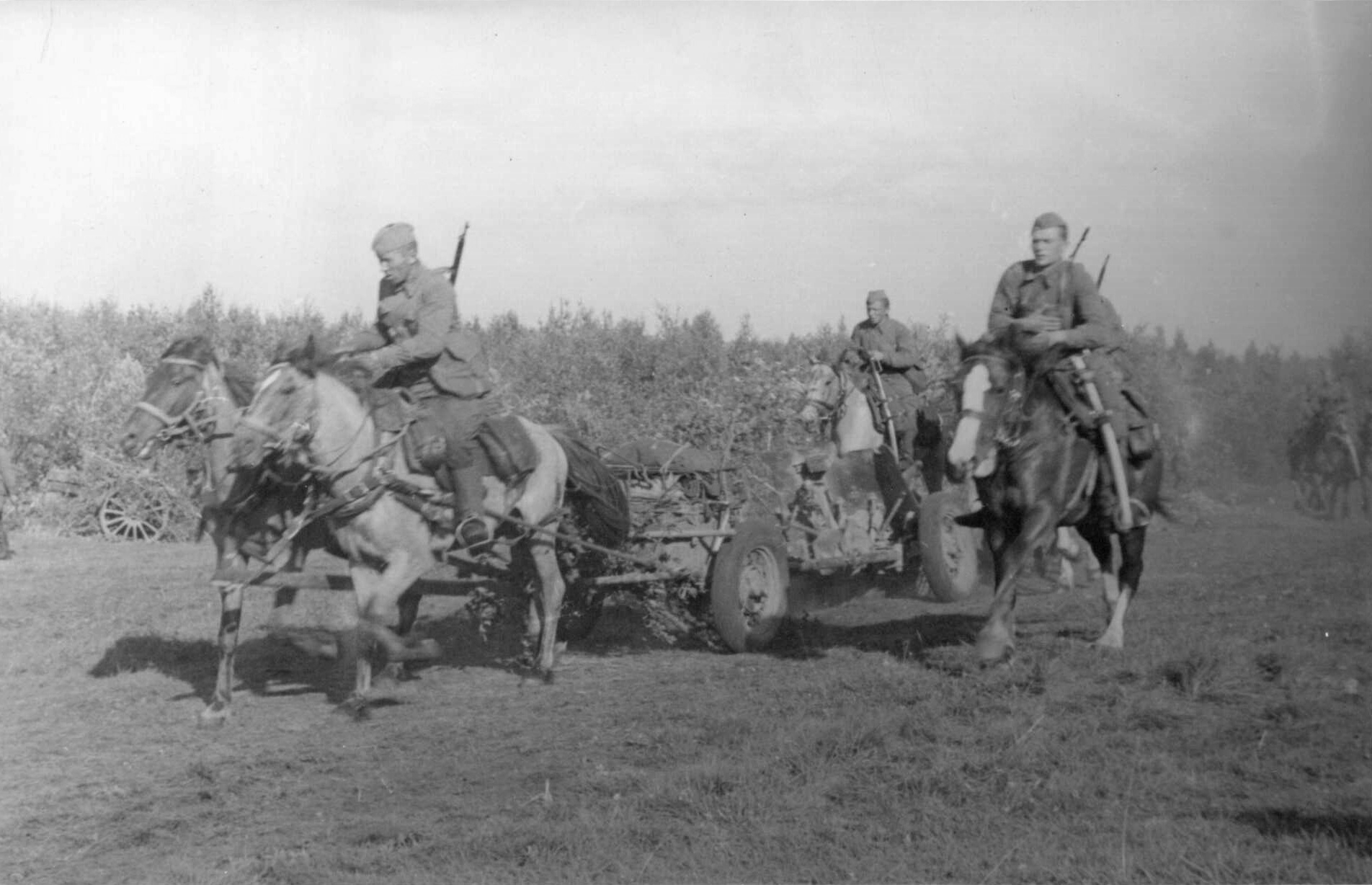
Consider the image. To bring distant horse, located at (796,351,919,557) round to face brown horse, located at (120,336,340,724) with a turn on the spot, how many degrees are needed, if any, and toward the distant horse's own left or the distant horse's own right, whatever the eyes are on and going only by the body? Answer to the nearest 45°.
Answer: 0° — it already faces it

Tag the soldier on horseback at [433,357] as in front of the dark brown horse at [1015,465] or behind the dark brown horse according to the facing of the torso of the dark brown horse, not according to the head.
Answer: in front

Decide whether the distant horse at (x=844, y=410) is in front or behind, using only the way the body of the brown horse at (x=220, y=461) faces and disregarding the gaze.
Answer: behind

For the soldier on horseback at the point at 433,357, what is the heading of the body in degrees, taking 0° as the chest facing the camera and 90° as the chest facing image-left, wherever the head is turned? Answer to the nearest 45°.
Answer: approximately 45°

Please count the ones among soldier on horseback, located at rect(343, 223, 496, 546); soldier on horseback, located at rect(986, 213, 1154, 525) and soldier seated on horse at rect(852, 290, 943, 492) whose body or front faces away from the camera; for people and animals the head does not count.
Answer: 0

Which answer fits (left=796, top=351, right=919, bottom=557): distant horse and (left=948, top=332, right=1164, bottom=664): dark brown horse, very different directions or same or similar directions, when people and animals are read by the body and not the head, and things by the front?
same or similar directions

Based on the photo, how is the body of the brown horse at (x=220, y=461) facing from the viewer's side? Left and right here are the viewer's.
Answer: facing the viewer and to the left of the viewer

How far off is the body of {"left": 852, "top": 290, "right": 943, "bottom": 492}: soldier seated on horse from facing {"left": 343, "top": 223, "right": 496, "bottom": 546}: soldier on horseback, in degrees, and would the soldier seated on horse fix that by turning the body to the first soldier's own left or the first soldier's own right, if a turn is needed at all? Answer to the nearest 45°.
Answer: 0° — they already face them

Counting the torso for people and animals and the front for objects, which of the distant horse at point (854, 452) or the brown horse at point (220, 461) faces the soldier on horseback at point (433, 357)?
the distant horse

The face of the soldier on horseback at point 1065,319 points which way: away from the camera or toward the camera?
toward the camera

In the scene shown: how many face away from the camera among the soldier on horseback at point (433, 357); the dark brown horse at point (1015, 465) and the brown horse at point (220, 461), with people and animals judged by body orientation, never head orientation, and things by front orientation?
0

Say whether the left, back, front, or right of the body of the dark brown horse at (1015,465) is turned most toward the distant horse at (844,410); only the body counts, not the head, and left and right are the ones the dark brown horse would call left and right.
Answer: right

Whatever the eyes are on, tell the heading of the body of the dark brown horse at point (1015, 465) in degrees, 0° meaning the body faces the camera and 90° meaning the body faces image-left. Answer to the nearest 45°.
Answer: approximately 45°

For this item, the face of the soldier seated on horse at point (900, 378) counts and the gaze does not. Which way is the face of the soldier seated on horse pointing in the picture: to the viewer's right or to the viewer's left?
to the viewer's left

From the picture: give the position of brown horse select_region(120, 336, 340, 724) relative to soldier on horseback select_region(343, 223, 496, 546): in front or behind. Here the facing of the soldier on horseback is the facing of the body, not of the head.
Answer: in front

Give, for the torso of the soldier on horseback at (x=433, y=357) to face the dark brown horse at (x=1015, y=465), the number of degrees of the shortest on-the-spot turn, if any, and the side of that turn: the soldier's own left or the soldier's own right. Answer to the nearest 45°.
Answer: approximately 135° to the soldier's own left
